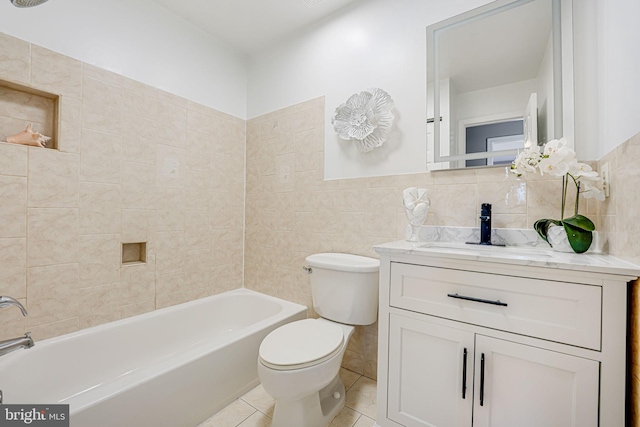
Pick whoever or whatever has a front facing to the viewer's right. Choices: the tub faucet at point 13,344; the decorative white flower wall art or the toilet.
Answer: the tub faucet

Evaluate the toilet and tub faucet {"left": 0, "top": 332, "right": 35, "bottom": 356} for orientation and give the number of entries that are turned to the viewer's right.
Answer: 1

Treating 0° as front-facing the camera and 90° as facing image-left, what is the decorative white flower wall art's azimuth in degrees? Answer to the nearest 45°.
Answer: approximately 45°

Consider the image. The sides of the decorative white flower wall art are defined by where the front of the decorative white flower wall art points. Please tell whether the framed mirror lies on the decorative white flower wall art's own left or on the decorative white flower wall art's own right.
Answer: on the decorative white flower wall art's own left

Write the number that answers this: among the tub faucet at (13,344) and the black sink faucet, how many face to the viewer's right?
1

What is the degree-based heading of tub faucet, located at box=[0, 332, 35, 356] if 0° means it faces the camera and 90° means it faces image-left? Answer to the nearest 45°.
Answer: approximately 270°

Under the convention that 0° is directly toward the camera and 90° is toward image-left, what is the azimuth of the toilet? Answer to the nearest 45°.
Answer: approximately 45°

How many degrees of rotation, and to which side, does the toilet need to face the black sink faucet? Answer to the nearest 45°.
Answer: approximately 135° to its left
